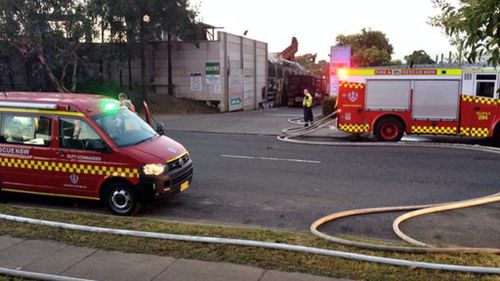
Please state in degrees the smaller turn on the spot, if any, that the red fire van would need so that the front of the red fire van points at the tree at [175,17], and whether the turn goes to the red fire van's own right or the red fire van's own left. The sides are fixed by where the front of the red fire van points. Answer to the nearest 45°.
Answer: approximately 135° to the red fire van's own left

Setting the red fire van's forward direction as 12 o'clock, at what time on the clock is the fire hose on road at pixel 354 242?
The fire hose on road is roughly at 12 o'clock from the red fire van.

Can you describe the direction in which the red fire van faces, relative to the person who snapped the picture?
facing the viewer and to the right of the viewer

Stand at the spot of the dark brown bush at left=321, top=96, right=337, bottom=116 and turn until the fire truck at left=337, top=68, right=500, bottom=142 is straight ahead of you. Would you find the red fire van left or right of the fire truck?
right

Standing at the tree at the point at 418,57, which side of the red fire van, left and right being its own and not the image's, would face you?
left

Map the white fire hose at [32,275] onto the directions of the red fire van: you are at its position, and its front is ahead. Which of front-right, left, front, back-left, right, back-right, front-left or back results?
front-right

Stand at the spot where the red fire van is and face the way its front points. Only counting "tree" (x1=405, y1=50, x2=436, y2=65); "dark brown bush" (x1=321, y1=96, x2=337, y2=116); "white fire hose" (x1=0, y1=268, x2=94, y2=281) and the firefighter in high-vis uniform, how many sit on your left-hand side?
3
